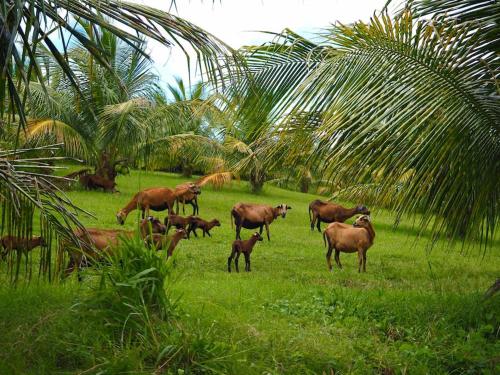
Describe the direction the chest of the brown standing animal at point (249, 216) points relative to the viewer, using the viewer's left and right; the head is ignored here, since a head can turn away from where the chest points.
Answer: facing to the right of the viewer

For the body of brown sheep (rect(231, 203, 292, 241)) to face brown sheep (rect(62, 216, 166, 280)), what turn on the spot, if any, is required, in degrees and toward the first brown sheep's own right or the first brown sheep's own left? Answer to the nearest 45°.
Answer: approximately 90° to the first brown sheep's own right

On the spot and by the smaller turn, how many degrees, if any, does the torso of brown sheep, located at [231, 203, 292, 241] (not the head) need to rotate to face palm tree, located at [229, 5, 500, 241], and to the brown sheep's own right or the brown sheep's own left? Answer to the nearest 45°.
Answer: approximately 90° to the brown sheep's own right

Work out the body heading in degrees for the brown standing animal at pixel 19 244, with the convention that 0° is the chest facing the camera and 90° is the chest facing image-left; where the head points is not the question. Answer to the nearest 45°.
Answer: approximately 270°

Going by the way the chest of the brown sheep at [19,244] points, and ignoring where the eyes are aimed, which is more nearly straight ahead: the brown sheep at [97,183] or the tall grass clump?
the tall grass clump

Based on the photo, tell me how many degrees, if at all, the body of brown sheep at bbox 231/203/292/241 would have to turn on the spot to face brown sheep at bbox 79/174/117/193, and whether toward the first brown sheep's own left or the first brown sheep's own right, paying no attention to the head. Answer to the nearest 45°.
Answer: approximately 135° to the first brown sheep's own left

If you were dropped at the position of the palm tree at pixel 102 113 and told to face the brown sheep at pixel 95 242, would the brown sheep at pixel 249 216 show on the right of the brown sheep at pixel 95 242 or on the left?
left

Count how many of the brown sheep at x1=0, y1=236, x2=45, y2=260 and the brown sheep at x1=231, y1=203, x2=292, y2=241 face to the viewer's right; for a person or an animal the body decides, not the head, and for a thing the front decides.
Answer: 2
